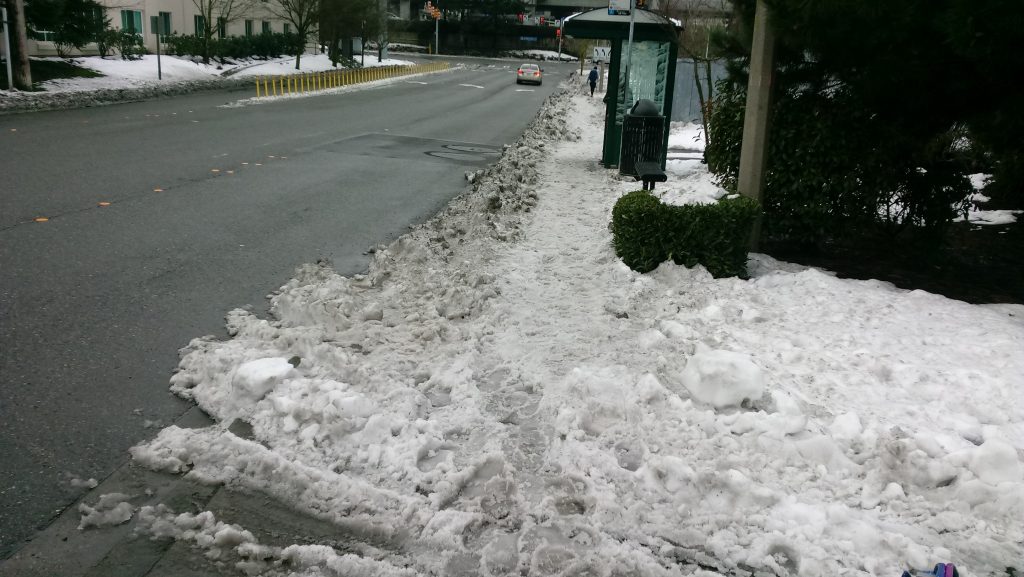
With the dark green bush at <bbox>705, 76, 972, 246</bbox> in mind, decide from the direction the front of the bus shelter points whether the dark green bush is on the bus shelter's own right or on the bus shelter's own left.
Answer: on the bus shelter's own left

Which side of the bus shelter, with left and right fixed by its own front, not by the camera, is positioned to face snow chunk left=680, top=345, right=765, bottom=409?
left

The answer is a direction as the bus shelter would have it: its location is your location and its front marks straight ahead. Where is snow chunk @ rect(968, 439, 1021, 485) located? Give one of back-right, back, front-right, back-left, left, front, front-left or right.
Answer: left

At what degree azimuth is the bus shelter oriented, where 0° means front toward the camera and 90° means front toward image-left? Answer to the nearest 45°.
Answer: approximately 90°

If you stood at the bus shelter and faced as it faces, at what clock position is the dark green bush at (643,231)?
The dark green bush is roughly at 9 o'clock from the bus shelter.

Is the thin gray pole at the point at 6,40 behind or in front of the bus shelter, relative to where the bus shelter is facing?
in front

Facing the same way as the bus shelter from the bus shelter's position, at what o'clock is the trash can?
The trash can is roughly at 9 o'clock from the bus shelter.

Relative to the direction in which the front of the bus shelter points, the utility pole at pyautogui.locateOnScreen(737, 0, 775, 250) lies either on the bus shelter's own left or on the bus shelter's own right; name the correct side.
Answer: on the bus shelter's own left

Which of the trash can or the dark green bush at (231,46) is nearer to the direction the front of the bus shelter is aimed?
the dark green bush

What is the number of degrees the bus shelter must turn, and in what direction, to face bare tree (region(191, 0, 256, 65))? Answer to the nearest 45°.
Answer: approximately 45° to its right

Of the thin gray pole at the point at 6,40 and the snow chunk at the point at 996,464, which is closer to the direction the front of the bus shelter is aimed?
the thin gray pole

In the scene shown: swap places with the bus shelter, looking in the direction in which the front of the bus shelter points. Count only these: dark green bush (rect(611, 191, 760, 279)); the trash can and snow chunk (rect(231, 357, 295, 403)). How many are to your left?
3

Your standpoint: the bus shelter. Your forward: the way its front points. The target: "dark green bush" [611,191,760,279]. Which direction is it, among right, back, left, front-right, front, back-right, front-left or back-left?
left

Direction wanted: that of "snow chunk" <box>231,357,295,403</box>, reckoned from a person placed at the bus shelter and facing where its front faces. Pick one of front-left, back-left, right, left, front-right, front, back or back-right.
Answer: left
